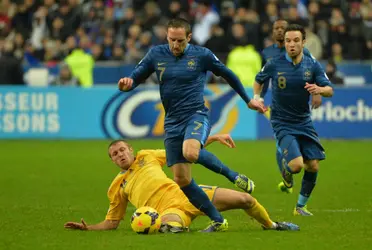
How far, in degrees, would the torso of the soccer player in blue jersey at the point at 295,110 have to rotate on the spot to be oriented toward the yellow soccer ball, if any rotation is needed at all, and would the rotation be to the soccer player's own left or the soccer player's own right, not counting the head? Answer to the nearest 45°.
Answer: approximately 45° to the soccer player's own right

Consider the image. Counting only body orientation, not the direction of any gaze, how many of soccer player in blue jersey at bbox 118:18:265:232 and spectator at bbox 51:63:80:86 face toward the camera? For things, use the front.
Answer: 2

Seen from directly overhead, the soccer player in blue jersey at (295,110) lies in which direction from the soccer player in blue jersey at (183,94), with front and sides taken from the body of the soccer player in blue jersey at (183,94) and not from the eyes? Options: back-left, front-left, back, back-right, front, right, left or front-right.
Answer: back-left

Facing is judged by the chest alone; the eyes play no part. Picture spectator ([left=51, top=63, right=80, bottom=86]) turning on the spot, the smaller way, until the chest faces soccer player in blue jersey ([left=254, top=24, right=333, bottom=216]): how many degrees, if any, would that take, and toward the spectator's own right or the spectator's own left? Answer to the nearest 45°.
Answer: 0° — they already face them

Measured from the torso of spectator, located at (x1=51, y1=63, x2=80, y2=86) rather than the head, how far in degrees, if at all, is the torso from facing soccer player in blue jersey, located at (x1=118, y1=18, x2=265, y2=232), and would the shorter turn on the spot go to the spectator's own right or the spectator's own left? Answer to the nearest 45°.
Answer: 0° — they already face them

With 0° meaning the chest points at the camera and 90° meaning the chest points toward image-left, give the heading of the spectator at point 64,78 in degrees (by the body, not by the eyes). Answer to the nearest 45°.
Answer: approximately 0°

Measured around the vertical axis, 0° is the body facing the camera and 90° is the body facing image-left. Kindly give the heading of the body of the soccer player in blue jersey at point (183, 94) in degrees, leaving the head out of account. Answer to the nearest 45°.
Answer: approximately 0°

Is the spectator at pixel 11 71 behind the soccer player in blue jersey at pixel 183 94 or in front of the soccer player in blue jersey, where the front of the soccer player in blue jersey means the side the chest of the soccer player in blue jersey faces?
behind
